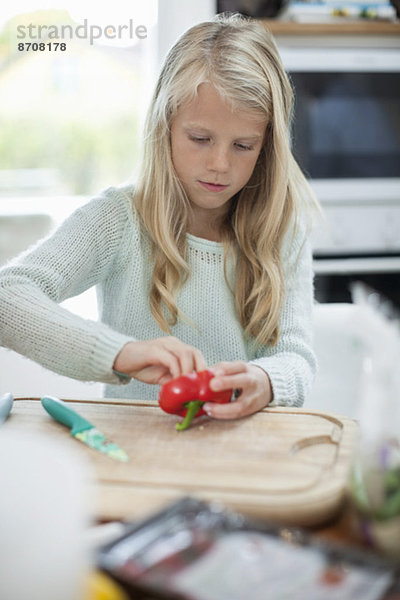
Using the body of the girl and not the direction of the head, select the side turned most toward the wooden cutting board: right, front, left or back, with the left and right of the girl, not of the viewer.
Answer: front

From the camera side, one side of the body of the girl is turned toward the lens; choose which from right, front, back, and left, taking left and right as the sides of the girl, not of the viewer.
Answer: front

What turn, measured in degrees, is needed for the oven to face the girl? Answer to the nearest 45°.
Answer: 0° — it already faces them

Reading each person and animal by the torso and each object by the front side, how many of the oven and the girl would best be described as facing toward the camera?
2

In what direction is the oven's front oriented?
toward the camera

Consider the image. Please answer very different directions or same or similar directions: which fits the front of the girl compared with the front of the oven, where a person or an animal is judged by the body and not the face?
same or similar directions

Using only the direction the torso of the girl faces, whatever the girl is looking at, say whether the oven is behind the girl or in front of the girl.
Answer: behind

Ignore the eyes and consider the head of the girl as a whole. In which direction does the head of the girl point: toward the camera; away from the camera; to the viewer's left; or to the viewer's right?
toward the camera

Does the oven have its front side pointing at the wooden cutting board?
yes

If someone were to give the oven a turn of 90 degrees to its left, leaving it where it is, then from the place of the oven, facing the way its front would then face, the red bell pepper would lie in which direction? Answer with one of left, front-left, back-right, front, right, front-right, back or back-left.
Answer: right
